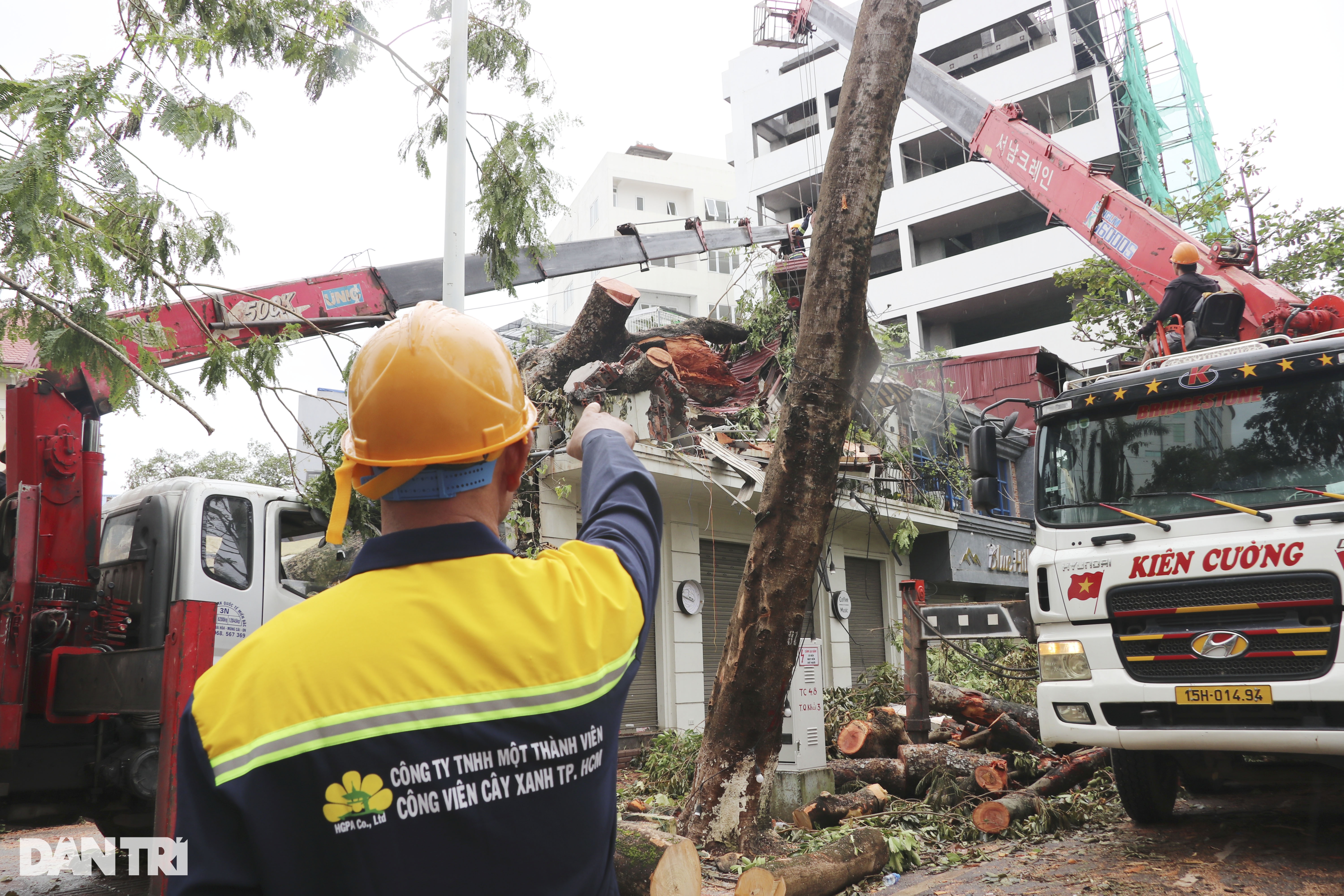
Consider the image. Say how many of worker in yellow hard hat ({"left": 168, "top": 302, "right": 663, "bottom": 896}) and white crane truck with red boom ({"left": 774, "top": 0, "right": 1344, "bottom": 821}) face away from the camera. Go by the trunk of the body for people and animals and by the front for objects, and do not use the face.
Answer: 1

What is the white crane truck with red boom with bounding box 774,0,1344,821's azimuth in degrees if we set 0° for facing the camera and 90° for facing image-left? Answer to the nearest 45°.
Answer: approximately 45°

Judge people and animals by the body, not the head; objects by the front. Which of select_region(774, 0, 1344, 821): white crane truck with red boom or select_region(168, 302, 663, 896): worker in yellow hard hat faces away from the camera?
the worker in yellow hard hat

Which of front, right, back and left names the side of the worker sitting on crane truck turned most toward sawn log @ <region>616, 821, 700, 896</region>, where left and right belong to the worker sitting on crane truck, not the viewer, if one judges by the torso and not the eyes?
left

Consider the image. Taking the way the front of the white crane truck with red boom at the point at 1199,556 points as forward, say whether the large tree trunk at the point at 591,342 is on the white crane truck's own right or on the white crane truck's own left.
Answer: on the white crane truck's own right

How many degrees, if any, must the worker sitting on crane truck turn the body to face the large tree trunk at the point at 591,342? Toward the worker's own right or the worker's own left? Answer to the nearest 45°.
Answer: approximately 45° to the worker's own left

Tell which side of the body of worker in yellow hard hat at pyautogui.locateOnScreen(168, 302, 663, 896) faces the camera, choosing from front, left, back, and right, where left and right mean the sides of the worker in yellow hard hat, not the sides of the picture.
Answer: back

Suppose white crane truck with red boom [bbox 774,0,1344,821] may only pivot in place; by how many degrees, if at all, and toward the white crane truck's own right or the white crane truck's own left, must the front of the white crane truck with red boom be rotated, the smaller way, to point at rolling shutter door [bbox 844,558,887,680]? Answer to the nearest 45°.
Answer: approximately 135° to the white crane truck's own right

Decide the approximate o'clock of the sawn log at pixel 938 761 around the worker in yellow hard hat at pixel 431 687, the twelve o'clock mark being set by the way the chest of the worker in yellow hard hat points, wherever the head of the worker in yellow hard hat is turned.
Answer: The sawn log is roughly at 1 o'clock from the worker in yellow hard hat.
